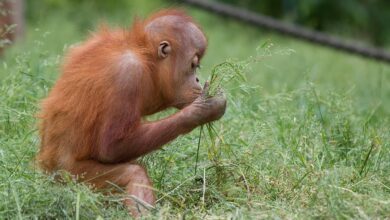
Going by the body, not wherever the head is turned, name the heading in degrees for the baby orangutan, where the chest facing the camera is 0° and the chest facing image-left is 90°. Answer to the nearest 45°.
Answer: approximately 270°
